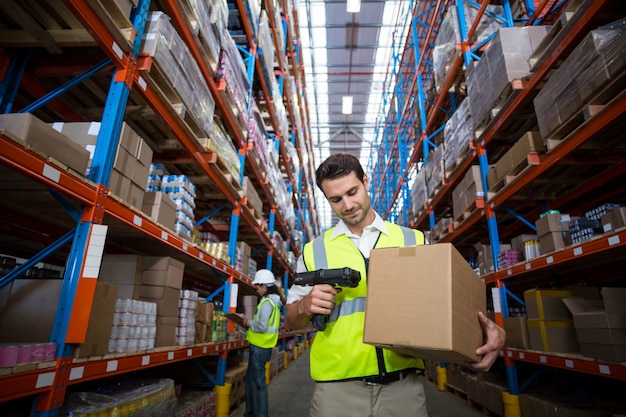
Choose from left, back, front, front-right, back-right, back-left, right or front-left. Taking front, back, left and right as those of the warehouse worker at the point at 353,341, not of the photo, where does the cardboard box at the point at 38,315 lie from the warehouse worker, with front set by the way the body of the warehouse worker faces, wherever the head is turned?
right

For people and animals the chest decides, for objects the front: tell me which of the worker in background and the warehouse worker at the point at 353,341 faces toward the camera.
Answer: the warehouse worker

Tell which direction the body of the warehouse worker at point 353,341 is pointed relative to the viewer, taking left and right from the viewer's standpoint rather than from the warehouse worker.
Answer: facing the viewer

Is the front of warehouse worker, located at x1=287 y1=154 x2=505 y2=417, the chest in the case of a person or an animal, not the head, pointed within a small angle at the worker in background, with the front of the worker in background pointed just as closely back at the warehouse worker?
no

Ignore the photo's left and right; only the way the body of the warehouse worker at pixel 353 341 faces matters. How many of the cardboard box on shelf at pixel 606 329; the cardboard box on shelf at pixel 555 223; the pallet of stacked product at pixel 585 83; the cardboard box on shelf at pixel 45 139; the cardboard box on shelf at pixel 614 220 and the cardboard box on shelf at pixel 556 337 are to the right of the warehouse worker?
1

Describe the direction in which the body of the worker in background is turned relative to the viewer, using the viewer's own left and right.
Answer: facing to the left of the viewer

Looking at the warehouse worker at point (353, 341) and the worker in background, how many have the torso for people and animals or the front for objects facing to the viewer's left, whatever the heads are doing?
1

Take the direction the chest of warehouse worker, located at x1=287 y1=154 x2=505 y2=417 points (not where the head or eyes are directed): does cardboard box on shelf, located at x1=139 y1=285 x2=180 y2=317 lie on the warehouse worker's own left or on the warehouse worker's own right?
on the warehouse worker's own right

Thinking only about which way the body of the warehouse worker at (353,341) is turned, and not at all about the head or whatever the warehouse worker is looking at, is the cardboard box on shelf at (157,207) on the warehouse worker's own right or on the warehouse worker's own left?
on the warehouse worker's own right

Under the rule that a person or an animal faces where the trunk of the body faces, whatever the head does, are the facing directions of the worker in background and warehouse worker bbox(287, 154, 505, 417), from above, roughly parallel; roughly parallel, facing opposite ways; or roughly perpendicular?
roughly perpendicular

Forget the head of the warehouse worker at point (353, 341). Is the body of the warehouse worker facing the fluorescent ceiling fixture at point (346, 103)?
no

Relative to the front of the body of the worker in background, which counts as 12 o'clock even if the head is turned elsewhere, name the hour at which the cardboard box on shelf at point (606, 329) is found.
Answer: The cardboard box on shelf is roughly at 7 o'clock from the worker in background.
